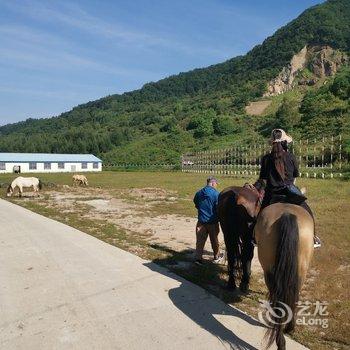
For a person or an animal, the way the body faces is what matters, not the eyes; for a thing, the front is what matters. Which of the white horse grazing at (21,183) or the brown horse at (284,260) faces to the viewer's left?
the white horse grazing

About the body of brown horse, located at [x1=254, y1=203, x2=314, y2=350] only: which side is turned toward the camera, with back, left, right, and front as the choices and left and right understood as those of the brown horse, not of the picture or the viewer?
back

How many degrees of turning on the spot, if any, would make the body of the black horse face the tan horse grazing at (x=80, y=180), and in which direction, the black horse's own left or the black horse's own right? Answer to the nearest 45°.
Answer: approximately 45° to the black horse's own left

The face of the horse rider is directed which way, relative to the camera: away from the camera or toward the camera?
away from the camera

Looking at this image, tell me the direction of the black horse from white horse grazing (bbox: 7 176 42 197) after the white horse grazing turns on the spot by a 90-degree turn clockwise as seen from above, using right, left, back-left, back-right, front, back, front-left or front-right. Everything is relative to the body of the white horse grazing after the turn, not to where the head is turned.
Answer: back

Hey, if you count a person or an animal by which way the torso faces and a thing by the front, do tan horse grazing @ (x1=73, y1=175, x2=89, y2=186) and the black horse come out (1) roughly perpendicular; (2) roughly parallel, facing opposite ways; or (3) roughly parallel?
roughly perpendicular

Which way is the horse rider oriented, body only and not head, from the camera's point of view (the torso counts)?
away from the camera

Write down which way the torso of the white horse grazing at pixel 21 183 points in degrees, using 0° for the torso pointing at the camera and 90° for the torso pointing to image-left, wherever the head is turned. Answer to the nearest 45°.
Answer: approximately 90°

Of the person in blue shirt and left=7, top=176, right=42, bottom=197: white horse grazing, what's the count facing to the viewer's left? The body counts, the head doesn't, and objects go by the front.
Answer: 1

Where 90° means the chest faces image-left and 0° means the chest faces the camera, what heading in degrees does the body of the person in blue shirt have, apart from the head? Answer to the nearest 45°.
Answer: approximately 225°

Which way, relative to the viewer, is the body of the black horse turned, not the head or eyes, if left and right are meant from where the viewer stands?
facing away from the viewer
